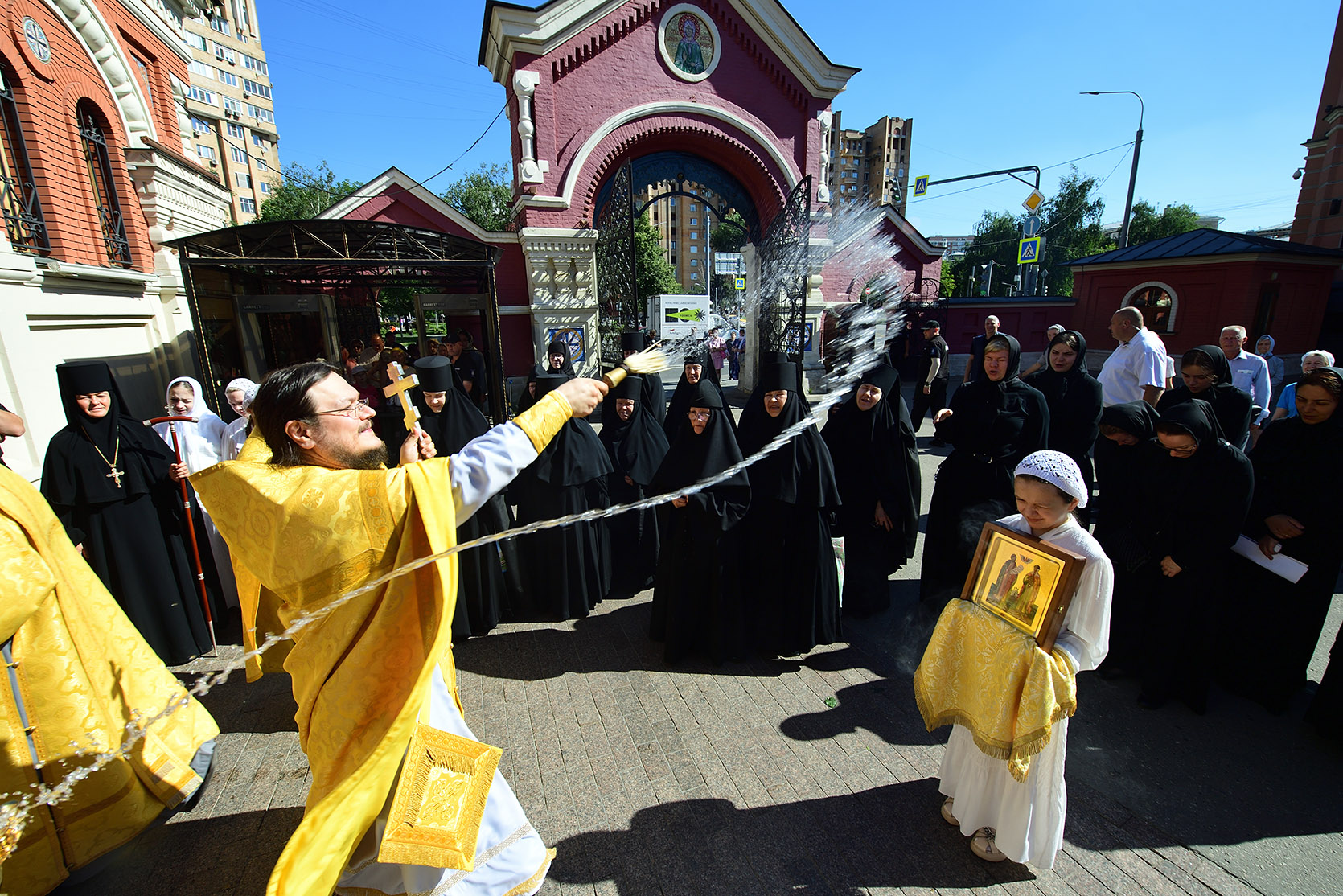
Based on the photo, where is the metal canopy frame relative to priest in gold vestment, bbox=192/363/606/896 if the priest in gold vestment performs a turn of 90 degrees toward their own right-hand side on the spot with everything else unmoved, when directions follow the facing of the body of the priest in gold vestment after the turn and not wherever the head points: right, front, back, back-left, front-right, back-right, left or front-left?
back

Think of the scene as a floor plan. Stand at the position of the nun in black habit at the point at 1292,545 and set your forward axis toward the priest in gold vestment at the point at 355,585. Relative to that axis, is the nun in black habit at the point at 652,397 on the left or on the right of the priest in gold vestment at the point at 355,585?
right

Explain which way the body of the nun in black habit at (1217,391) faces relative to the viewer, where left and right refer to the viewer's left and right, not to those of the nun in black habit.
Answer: facing the viewer and to the left of the viewer

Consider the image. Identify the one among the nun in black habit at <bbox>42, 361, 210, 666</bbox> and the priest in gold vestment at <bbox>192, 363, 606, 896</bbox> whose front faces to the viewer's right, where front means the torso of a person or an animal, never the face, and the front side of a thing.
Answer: the priest in gold vestment

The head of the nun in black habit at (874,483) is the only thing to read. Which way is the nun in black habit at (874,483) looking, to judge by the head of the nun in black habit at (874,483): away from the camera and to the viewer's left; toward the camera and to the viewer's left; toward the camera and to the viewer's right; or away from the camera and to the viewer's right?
toward the camera and to the viewer's left

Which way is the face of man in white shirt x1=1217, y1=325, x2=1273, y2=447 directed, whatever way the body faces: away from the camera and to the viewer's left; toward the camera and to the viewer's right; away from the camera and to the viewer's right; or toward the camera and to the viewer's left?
toward the camera and to the viewer's left

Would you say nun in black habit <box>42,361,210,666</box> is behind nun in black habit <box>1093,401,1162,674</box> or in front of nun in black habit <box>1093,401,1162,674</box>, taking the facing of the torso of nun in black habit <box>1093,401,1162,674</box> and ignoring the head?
in front

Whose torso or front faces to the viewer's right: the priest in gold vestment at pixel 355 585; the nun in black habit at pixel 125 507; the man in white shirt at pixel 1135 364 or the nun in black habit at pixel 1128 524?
the priest in gold vestment

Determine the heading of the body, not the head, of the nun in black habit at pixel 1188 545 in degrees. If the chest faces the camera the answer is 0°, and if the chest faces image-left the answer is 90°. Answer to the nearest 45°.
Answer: approximately 45°

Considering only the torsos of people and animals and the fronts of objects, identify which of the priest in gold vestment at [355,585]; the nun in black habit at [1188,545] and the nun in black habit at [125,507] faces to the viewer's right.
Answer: the priest in gold vestment
